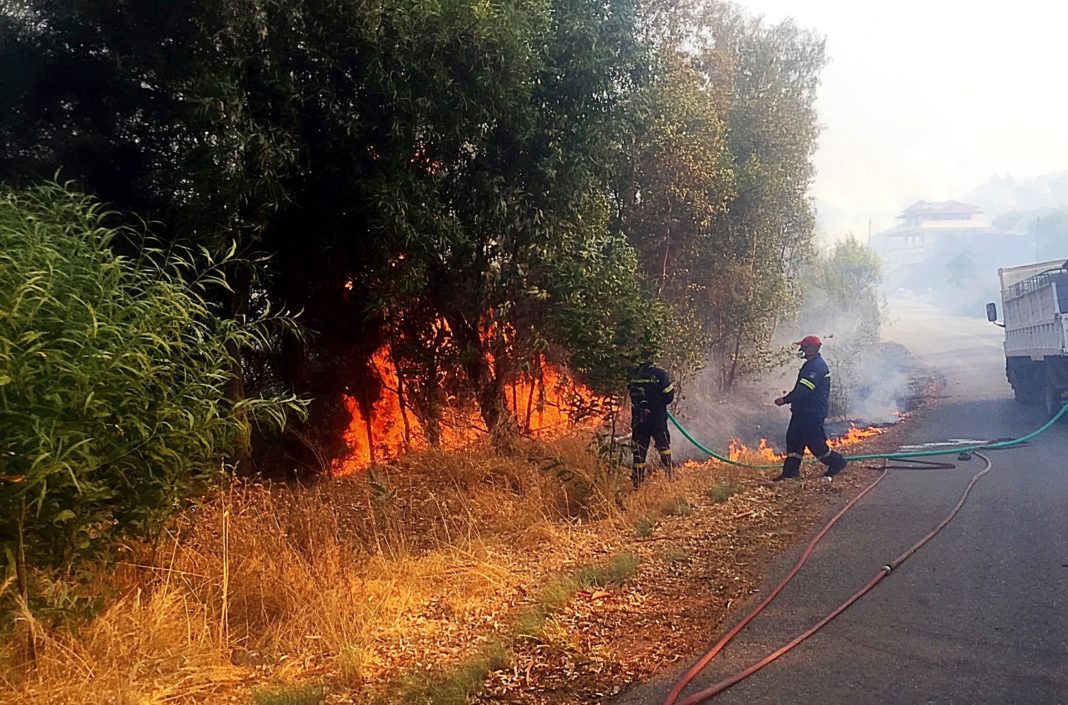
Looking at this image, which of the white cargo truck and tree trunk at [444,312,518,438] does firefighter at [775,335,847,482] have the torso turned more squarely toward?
the tree trunk

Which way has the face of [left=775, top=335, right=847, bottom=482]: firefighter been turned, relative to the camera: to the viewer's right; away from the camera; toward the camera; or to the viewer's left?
to the viewer's left

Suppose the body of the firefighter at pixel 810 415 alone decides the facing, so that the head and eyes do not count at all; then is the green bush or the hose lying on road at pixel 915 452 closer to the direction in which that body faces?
the green bush

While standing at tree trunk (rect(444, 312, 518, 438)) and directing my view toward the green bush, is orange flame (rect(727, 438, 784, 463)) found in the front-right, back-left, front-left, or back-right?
back-left

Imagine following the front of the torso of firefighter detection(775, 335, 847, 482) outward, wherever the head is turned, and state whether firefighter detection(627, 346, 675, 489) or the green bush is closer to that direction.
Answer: the firefighter

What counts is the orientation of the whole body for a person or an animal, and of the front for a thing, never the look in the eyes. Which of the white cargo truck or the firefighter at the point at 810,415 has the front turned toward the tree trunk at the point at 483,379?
the firefighter

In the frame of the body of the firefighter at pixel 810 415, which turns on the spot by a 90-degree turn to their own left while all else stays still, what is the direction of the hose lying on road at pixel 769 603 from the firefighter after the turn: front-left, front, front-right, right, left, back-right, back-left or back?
front

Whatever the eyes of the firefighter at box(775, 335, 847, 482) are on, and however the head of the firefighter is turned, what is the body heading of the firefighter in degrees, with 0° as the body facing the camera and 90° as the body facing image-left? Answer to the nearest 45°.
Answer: approximately 90°

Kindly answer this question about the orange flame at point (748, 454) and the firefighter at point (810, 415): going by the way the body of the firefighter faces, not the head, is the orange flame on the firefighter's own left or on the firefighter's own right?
on the firefighter's own right

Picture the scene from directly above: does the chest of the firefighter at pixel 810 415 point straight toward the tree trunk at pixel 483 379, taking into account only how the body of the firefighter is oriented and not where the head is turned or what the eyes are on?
yes
